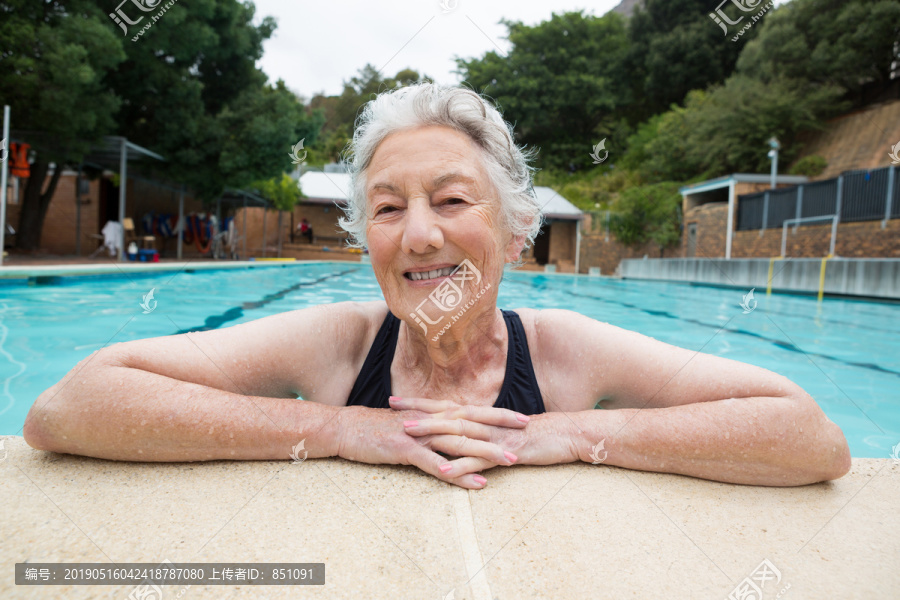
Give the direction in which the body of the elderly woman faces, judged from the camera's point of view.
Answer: toward the camera

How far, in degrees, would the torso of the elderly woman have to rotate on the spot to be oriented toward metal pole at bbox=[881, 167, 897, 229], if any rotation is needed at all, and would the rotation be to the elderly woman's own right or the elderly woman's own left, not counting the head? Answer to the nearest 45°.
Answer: approximately 135° to the elderly woman's own left

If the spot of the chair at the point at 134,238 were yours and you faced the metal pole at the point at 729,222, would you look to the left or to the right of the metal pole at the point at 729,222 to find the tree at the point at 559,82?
left
